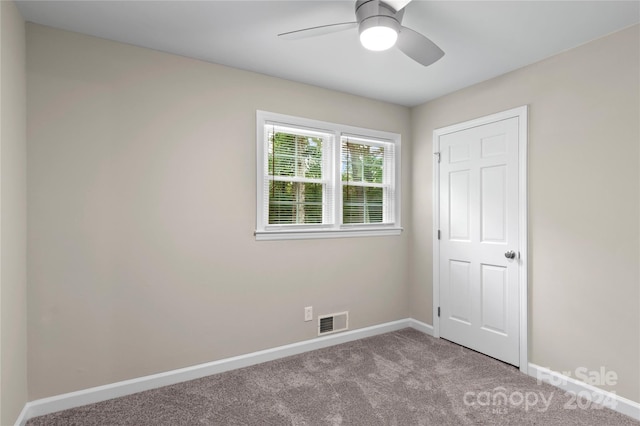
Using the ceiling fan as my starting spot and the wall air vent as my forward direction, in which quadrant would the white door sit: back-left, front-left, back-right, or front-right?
front-right

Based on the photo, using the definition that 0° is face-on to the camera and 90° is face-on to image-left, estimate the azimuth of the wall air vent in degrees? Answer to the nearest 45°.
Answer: approximately 315°

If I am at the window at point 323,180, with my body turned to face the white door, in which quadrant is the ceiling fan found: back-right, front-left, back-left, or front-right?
front-right

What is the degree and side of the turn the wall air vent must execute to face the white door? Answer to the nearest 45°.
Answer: approximately 45° to its left
